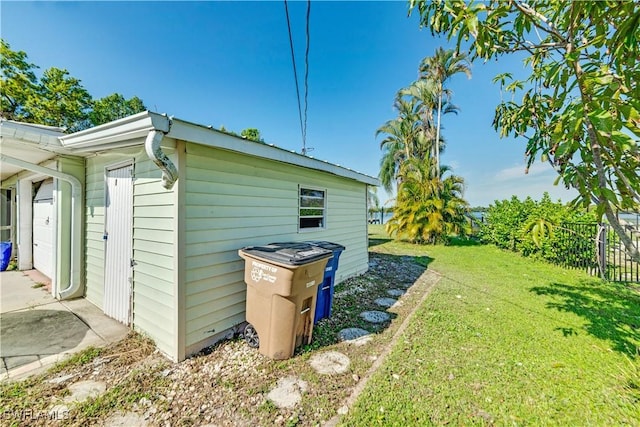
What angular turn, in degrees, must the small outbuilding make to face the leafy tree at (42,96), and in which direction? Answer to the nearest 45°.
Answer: approximately 90° to its right

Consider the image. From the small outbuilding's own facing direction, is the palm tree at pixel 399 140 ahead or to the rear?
to the rear

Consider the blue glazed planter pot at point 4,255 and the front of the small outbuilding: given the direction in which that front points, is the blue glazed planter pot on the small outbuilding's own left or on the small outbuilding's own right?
on the small outbuilding's own right

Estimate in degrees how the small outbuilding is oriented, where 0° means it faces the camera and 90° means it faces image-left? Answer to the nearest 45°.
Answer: approximately 45°

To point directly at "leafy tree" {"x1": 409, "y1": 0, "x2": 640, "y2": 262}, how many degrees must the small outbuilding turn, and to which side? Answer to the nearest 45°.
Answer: approximately 90° to its left

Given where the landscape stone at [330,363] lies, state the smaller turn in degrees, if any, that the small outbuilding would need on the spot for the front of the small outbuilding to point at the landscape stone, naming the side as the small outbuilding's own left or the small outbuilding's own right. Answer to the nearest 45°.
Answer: approximately 90° to the small outbuilding's own left

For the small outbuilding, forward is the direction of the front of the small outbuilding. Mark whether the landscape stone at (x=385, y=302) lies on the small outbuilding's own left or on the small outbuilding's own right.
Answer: on the small outbuilding's own left

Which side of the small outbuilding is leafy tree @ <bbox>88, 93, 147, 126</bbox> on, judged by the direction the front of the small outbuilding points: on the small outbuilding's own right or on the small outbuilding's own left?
on the small outbuilding's own right
